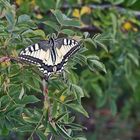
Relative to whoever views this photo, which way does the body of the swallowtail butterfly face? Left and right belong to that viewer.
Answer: facing away from the viewer
